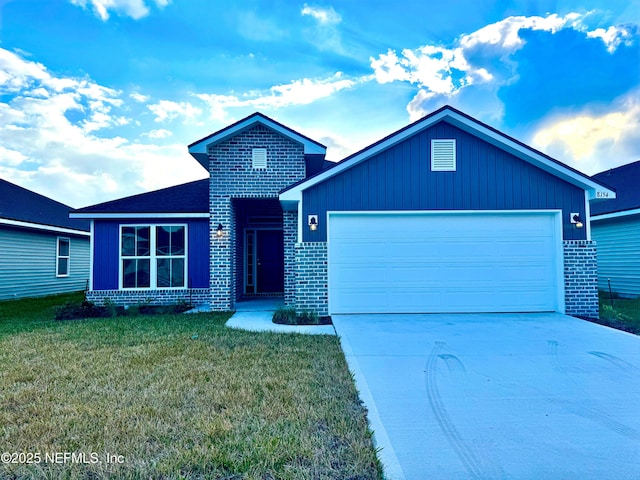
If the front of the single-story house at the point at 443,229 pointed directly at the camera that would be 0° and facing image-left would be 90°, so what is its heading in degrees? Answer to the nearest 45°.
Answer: approximately 0°

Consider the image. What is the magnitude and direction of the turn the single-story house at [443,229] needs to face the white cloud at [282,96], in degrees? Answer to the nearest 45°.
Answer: approximately 135° to its right

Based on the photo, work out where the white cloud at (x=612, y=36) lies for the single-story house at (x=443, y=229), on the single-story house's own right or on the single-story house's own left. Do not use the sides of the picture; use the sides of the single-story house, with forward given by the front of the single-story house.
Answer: on the single-story house's own left

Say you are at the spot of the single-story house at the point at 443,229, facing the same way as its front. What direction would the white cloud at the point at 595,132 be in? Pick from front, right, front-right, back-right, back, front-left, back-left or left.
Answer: back-left

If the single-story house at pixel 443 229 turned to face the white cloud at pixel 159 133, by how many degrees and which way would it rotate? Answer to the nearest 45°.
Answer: approximately 135° to its right

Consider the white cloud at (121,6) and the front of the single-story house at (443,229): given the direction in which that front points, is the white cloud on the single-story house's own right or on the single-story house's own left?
on the single-story house's own right

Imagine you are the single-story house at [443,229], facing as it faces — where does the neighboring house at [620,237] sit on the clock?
The neighboring house is roughly at 8 o'clock from the single-story house.
